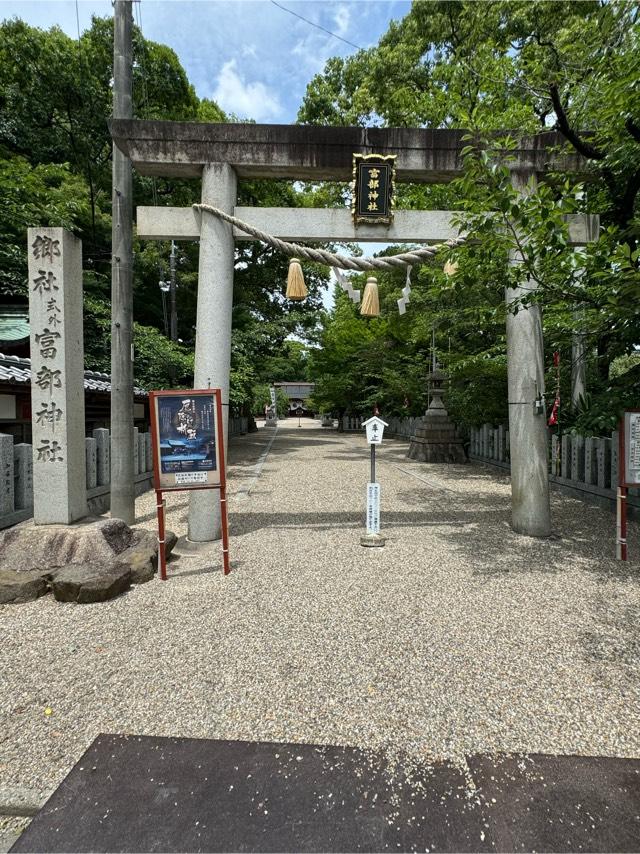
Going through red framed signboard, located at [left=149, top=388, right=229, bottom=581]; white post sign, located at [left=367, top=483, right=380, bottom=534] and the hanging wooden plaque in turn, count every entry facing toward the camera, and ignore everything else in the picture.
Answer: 3

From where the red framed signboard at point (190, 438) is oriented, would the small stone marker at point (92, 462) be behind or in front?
behind

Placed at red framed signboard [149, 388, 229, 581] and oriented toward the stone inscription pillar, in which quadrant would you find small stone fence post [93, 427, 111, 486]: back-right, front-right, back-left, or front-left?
front-right

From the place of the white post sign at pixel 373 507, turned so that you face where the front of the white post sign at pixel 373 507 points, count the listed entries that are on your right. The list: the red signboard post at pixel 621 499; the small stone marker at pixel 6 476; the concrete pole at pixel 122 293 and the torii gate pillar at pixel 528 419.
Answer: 2

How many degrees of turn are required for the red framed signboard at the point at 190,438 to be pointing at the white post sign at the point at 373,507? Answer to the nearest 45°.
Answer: approximately 90° to its left

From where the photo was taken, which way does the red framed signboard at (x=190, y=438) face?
toward the camera

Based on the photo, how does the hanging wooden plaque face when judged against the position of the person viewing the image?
facing the viewer

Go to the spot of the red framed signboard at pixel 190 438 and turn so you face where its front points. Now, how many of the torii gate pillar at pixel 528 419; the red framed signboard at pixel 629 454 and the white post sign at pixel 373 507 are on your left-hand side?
3

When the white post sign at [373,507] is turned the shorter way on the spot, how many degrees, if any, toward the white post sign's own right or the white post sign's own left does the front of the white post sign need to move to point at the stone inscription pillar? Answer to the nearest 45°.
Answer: approximately 90° to the white post sign's own right

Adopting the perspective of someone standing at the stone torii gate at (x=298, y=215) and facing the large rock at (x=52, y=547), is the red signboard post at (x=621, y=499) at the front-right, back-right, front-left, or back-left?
back-left

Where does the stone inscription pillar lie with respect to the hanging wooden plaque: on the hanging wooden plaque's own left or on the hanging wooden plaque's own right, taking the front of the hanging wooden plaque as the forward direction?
on the hanging wooden plaque's own right

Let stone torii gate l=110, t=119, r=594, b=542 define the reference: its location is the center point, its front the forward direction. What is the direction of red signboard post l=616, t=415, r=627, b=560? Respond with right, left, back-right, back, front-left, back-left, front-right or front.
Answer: left

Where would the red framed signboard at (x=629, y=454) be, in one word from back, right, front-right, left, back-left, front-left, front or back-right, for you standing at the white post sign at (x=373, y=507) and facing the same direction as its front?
left

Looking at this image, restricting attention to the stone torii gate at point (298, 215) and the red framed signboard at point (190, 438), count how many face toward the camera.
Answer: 2
